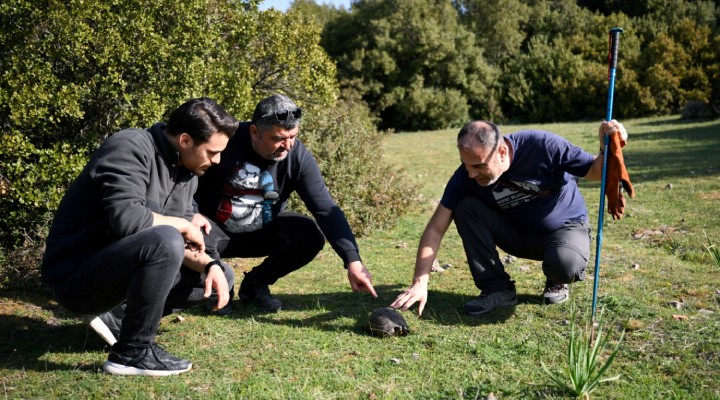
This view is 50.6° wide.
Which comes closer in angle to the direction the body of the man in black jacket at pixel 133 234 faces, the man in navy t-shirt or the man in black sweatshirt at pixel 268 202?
the man in navy t-shirt

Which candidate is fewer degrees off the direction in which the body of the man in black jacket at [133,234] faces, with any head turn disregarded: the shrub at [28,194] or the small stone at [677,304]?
the small stone

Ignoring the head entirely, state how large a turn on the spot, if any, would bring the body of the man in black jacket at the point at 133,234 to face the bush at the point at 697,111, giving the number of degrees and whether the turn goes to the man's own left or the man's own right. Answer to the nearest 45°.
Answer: approximately 45° to the man's own left

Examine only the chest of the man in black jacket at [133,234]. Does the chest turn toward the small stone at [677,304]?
yes

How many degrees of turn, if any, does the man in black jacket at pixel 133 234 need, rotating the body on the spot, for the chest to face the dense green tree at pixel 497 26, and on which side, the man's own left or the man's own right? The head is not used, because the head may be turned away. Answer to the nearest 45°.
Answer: approximately 45° to the man's own left

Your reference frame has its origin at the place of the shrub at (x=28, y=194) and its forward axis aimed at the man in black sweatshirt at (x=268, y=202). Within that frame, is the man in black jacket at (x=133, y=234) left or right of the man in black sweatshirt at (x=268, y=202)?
right

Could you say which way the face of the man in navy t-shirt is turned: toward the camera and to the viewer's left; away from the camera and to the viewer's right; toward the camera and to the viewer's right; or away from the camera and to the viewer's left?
toward the camera and to the viewer's left

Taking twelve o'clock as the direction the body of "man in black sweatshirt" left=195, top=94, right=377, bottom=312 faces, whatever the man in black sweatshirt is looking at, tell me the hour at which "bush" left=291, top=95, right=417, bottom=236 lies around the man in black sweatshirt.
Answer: The bush is roughly at 8 o'clock from the man in black sweatshirt.

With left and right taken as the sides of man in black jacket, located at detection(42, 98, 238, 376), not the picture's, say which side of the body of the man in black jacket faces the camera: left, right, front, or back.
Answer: right

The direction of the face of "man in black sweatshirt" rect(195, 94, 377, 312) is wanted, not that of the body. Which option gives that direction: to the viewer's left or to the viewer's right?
to the viewer's right

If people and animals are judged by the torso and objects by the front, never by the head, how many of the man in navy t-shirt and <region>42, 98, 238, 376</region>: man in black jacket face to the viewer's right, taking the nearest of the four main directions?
1

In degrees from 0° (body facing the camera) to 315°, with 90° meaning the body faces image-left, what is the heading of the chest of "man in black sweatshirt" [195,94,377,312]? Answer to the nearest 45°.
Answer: approximately 315°

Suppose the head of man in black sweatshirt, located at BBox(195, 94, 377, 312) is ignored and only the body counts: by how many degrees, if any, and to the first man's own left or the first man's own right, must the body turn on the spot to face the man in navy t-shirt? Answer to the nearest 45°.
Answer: approximately 45° to the first man's own left

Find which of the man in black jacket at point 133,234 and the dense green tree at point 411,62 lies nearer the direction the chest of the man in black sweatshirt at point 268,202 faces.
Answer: the man in black jacket

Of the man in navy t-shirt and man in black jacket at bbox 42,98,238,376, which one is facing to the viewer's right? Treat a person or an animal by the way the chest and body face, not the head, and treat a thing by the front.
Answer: the man in black jacket

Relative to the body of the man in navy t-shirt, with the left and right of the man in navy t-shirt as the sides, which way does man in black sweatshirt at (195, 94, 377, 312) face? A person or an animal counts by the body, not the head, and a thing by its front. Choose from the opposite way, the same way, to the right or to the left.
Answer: to the left
